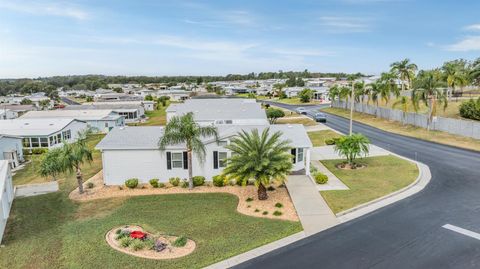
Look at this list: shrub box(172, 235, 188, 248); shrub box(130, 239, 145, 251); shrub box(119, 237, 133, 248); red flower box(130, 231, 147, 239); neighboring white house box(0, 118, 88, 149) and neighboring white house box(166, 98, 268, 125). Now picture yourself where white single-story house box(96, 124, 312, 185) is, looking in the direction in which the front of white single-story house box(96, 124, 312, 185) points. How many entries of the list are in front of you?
4

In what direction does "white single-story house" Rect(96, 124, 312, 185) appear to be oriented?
toward the camera

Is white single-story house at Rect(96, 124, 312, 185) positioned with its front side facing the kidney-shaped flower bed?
yes

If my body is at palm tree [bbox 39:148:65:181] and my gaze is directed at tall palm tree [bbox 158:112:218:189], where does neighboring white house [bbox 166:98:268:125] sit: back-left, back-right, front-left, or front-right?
front-left

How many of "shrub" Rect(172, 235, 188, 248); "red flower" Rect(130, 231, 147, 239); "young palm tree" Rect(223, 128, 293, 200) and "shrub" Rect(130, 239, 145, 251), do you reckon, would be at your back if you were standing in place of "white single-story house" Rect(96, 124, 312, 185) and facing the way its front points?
0

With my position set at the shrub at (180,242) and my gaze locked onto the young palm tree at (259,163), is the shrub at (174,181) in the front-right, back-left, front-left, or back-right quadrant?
front-left

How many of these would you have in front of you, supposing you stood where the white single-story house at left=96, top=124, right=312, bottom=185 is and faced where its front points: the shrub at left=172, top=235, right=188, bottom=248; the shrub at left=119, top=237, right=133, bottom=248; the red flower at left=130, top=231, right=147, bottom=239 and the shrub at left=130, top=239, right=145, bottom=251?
4

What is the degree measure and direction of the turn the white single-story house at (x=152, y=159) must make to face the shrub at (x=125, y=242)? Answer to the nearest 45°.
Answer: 0° — it already faces it

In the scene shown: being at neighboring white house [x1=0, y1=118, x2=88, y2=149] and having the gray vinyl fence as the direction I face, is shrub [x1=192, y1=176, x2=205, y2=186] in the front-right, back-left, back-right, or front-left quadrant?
front-right

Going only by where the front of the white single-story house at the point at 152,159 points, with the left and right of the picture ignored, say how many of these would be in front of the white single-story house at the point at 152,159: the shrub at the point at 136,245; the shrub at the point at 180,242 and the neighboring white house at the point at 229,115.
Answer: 2

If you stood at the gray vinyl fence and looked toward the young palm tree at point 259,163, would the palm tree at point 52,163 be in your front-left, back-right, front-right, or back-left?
front-right

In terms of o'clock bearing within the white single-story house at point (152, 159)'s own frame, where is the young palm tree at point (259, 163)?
The young palm tree is roughly at 10 o'clock from the white single-story house.

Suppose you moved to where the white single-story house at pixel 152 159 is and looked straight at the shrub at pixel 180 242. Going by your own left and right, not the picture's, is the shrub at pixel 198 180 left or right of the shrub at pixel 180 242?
left

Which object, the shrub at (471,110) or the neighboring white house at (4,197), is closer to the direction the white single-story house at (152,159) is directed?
the neighboring white house

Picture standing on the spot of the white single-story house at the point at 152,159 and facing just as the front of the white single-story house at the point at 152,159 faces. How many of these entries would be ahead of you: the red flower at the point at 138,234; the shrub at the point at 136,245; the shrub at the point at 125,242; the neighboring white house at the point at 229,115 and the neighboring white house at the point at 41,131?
3

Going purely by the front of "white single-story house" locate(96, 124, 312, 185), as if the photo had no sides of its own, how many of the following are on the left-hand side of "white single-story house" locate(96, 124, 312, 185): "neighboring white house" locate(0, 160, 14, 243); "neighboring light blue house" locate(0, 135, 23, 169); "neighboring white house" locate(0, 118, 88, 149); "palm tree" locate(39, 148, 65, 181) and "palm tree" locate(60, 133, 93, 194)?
0

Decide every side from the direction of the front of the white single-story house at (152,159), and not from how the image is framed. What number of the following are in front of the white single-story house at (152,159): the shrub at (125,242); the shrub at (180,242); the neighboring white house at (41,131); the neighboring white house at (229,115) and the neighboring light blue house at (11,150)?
2

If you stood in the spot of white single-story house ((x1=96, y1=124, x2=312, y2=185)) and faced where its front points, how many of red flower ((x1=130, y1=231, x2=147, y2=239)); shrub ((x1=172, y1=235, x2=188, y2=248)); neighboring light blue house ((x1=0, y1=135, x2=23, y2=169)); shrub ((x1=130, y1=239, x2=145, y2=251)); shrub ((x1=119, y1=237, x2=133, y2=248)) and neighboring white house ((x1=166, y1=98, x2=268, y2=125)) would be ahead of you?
4

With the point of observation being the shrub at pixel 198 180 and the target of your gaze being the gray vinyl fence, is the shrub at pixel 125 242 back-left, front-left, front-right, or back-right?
back-right

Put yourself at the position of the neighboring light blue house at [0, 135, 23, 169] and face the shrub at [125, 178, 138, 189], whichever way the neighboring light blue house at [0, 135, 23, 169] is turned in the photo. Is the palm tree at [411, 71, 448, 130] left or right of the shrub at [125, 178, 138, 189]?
left

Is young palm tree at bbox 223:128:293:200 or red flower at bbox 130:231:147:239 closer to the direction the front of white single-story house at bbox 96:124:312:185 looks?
the red flower
